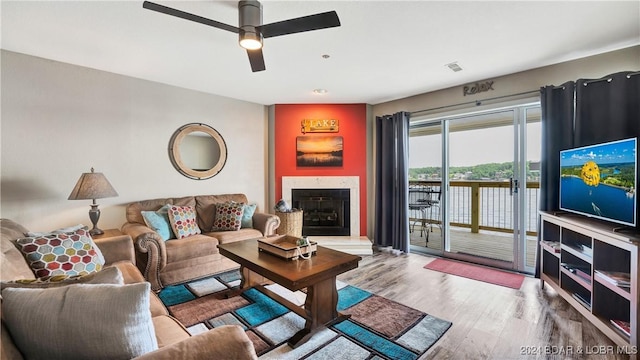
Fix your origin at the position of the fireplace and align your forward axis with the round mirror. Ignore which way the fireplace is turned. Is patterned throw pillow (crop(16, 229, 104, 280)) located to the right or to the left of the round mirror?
left

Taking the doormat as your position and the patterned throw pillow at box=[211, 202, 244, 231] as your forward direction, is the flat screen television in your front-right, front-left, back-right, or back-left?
back-left

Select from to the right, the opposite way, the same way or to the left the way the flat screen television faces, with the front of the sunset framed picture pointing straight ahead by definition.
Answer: to the right

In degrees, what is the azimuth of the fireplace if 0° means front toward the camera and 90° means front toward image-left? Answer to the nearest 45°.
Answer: approximately 0°

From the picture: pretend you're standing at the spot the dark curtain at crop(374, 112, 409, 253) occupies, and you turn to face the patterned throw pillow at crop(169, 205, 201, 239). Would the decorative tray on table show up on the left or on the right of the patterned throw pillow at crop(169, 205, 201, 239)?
left

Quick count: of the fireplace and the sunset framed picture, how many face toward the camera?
2

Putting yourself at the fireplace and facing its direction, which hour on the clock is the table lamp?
The table lamp is roughly at 2 o'clock from the fireplace.

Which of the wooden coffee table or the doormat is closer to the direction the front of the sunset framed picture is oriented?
the wooden coffee table

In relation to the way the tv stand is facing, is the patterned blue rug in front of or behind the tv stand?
in front

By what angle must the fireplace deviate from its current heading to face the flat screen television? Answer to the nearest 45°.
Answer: approximately 45° to its left

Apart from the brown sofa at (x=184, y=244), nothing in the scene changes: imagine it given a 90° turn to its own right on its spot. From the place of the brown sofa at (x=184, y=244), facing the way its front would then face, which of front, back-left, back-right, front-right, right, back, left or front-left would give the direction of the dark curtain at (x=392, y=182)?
back-left

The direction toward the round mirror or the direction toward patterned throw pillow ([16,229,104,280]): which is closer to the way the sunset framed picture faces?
the patterned throw pillow

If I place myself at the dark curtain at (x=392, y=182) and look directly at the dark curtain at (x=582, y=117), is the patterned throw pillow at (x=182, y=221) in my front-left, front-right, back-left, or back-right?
back-right

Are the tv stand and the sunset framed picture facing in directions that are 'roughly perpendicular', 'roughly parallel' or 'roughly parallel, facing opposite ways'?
roughly perpendicular

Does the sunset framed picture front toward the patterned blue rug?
yes
